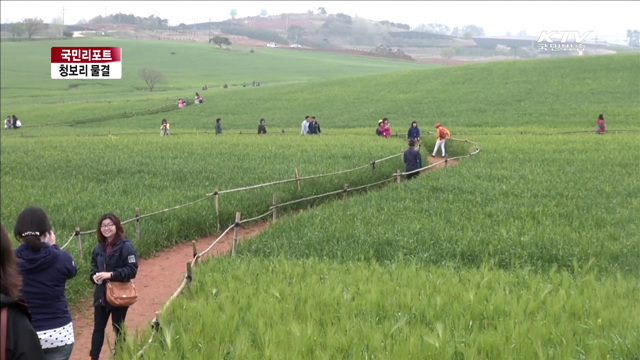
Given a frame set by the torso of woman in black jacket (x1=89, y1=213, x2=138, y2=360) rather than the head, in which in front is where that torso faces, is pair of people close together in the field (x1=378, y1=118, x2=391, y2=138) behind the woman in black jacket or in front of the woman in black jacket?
behind

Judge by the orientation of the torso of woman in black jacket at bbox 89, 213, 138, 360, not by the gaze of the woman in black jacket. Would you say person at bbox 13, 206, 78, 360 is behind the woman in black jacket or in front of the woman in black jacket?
in front

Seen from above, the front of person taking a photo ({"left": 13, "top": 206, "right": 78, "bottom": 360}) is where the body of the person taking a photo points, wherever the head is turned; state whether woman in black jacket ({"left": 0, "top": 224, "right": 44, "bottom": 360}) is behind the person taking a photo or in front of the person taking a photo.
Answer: behind

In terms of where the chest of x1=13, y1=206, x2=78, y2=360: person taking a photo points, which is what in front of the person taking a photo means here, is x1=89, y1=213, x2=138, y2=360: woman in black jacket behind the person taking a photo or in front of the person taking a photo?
in front

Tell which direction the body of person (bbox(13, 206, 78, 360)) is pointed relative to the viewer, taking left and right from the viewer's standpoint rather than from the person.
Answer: facing away from the viewer and to the right of the viewer

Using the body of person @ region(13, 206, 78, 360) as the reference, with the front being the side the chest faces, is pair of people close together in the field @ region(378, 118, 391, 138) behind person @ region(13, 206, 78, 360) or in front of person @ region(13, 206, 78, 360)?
in front

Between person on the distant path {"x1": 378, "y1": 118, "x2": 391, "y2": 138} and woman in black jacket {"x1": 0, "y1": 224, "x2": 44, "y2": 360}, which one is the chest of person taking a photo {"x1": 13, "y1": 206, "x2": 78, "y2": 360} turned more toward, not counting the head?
the person on the distant path

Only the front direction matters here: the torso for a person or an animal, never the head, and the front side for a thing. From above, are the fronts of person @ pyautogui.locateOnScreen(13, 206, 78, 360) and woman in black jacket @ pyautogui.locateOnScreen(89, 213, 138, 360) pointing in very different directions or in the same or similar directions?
very different directions

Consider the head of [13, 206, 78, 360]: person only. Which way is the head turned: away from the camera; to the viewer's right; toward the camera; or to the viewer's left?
away from the camera
